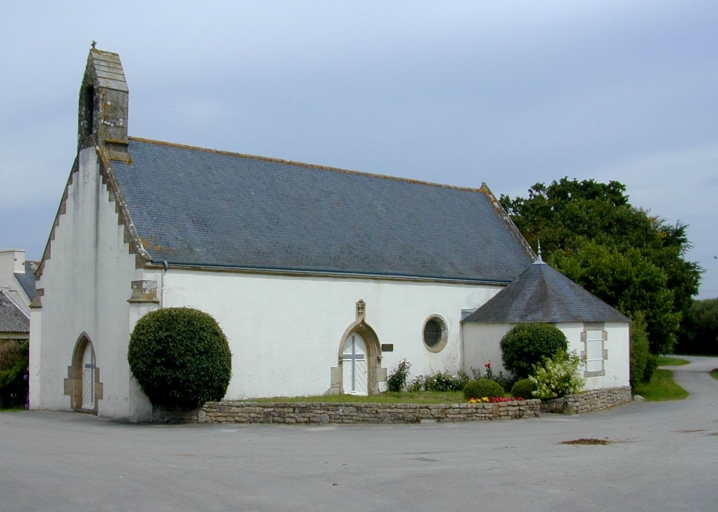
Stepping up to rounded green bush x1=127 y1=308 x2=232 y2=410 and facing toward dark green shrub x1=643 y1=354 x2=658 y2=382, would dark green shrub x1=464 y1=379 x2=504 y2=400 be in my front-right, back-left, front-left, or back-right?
front-right

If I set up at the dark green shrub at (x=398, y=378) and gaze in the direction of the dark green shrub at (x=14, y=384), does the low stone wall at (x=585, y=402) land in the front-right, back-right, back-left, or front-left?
back-left

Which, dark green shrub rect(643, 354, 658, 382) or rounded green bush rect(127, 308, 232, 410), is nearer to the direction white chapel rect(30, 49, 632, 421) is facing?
the rounded green bush

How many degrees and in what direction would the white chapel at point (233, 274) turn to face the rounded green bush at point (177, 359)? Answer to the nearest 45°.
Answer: approximately 45° to its left

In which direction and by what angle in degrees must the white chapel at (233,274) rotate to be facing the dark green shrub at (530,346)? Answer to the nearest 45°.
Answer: approximately 135° to its left

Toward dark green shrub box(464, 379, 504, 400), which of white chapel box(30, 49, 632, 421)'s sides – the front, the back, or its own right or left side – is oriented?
left

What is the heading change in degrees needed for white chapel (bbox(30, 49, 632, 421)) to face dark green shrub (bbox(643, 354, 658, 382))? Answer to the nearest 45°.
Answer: approximately 180°

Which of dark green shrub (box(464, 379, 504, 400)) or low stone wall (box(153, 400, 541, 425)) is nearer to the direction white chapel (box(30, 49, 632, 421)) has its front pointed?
the low stone wall
